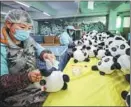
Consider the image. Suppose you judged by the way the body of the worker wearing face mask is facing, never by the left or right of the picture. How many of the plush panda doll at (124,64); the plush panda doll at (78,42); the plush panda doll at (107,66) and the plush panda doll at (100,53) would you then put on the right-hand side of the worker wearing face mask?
0

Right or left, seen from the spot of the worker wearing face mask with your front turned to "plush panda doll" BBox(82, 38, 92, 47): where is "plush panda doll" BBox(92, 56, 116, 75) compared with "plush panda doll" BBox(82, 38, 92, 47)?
right

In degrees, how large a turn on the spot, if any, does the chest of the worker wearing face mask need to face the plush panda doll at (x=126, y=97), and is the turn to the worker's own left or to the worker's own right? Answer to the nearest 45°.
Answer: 0° — they already face it

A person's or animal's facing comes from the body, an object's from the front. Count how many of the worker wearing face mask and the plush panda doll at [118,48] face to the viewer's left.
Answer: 0

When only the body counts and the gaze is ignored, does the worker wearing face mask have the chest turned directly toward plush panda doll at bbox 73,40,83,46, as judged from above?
no

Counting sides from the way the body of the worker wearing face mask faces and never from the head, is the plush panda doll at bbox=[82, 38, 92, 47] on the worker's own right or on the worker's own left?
on the worker's own left

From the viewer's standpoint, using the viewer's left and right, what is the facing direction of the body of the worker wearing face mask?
facing the viewer and to the right of the viewer

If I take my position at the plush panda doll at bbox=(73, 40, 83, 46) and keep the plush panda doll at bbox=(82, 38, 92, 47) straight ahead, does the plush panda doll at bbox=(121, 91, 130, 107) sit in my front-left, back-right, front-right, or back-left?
front-right

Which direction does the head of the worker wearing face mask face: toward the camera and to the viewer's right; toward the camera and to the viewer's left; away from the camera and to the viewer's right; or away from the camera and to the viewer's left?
toward the camera and to the viewer's right

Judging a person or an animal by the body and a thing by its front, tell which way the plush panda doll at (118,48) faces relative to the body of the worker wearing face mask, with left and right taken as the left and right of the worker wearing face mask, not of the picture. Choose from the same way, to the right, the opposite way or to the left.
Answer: to the right

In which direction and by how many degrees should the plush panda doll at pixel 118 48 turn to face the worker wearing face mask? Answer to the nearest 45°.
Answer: approximately 45° to its right

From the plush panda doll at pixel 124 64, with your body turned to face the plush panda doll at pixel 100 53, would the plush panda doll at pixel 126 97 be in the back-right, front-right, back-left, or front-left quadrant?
back-left

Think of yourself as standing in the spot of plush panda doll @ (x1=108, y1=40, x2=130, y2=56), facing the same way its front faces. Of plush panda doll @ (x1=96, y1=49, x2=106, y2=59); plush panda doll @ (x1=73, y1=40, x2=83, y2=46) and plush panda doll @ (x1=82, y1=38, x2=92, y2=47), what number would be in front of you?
0

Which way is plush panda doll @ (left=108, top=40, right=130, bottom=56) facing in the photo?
toward the camera
